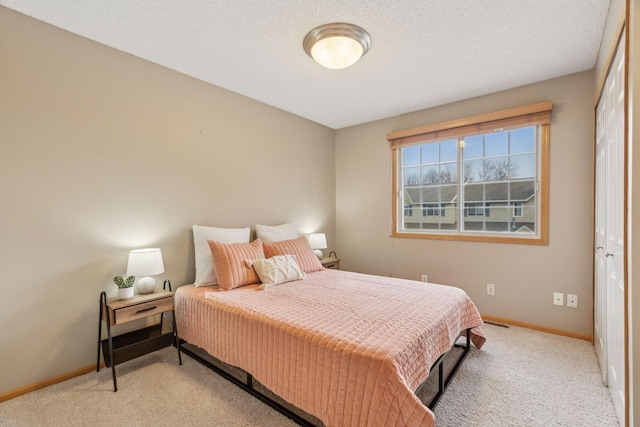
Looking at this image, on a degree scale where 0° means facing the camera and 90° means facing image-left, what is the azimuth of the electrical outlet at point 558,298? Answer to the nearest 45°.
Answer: approximately 0°

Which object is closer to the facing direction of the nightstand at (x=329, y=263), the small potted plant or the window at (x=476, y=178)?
the window

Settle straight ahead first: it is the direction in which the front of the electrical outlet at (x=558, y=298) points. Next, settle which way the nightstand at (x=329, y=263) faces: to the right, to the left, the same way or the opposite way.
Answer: to the left

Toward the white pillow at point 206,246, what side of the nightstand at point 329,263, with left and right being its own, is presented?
right

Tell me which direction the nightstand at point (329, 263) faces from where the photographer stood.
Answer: facing the viewer and to the right of the viewer

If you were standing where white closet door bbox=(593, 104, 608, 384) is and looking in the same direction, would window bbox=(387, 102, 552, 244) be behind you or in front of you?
in front

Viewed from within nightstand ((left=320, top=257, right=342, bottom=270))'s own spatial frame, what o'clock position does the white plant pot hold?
The white plant pot is roughly at 3 o'clock from the nightstand.

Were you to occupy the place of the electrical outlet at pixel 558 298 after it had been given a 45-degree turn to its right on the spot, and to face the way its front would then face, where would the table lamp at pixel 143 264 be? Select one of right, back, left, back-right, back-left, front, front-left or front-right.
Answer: front

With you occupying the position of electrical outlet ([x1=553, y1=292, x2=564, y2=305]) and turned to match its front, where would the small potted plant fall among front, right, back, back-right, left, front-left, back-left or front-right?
front-right

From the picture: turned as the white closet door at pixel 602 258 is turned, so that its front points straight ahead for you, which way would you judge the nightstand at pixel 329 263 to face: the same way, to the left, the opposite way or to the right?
the opposite way

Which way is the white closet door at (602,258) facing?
to the viewer's left

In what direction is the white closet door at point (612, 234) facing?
to the viewer's left

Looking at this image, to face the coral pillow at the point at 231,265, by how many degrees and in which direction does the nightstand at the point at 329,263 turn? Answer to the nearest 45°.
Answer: approximately 90° to its right
